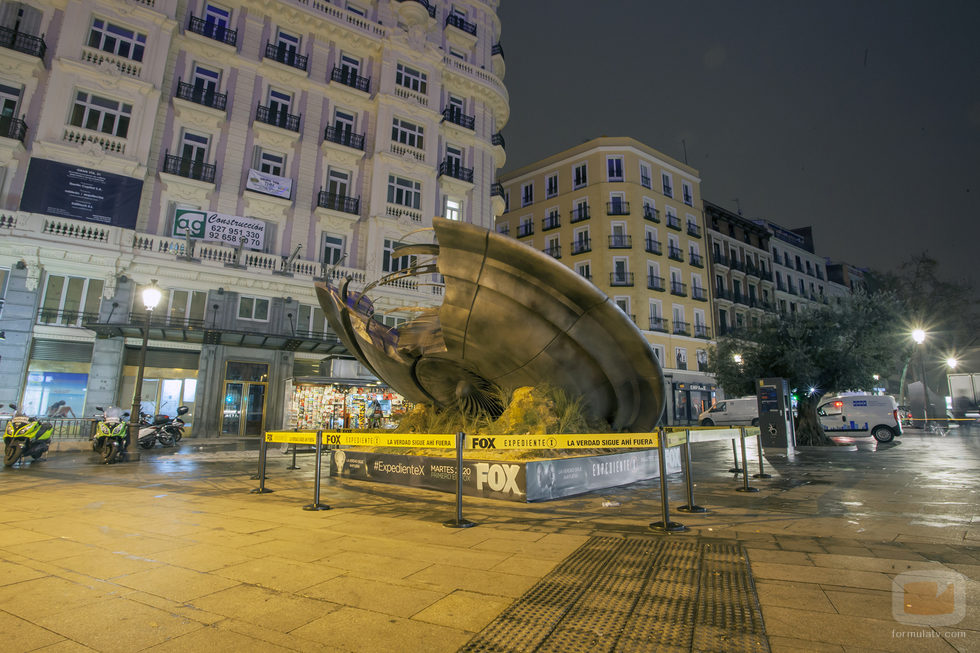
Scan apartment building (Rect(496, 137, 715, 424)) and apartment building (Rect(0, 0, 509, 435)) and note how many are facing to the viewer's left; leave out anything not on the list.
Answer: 0

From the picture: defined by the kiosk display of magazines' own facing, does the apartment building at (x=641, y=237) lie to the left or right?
on its left

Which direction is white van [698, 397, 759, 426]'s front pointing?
to the viewer's left

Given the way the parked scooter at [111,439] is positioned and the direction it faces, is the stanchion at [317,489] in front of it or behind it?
in front

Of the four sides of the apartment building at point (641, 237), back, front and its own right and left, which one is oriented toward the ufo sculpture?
front

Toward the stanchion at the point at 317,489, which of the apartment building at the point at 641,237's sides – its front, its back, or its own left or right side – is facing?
front

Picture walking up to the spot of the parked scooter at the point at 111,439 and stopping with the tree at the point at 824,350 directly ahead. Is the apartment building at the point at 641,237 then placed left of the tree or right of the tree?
left

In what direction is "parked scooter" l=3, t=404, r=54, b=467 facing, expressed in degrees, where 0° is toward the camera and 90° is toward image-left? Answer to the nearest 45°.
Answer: approximately 45°

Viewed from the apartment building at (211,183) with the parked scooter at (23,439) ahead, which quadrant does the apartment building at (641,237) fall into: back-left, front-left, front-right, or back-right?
back-left

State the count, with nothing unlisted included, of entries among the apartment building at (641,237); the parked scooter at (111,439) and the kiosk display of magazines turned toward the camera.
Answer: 3

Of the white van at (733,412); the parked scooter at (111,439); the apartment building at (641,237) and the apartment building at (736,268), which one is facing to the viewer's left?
the white van

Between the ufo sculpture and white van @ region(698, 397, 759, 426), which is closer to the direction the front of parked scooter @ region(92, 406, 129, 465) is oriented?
the ufo sculpture
